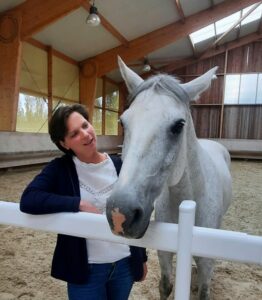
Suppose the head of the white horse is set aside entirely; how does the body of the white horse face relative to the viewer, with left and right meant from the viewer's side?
facing the viewer and to the left of the viewer

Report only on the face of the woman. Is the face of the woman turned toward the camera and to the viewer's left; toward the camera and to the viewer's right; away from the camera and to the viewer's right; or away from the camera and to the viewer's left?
toward the camera and to the viewer's right

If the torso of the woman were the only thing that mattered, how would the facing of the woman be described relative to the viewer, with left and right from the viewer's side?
facing the viewer and to the right of the viewer

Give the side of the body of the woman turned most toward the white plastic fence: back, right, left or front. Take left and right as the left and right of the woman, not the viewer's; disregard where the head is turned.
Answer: front

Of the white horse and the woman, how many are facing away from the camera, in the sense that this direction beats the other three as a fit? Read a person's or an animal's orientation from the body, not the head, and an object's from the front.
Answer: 0
